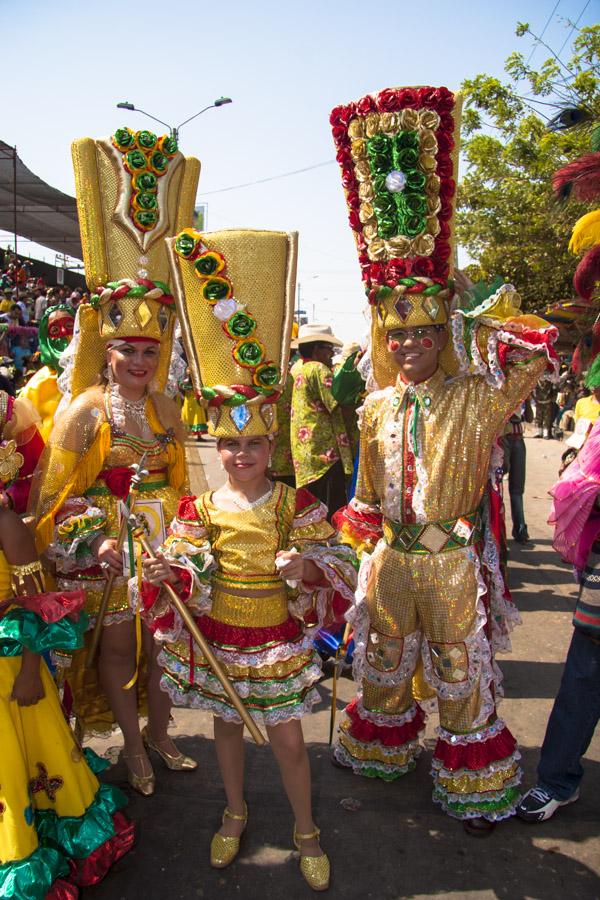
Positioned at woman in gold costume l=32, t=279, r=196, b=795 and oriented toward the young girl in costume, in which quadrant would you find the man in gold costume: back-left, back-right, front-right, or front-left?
front-left

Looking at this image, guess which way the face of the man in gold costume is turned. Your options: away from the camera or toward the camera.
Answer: toward the camera

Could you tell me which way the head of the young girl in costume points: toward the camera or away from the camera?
toward the camera

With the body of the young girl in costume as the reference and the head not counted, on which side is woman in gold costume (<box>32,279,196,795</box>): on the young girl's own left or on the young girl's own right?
on the young girl's own right

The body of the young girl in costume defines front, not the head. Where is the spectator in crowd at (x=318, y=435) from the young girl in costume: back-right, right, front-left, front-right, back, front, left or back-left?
back

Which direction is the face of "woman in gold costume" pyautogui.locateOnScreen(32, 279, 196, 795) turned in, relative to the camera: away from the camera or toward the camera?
toward the camera

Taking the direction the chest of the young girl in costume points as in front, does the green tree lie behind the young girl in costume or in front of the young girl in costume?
behind

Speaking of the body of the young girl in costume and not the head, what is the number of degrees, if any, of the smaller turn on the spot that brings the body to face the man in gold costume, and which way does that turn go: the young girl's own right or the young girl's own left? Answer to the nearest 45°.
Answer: approximately 135° to the young girl's own left

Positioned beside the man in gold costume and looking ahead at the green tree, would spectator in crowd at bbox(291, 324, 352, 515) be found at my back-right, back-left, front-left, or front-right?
front-left

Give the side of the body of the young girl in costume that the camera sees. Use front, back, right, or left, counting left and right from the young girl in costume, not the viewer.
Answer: front
